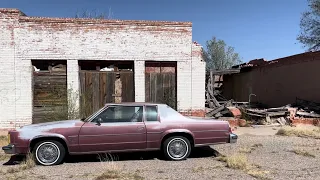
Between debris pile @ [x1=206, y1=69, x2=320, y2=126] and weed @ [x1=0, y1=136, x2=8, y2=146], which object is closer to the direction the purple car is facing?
the weed

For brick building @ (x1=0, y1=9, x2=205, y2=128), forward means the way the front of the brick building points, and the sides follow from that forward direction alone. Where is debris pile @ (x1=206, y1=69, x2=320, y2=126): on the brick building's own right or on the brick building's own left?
on the brick building's own left

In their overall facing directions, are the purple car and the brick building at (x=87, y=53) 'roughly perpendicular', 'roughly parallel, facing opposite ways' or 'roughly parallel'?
roughly perpendicular

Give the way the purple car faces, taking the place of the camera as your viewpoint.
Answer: facing to the left of the viewer

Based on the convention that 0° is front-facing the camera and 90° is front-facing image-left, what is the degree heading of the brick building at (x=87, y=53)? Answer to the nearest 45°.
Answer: approximately 0°

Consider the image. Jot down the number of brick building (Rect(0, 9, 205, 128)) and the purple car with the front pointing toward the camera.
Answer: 1

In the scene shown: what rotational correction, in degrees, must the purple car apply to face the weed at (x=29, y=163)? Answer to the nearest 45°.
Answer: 0° — it already faces it

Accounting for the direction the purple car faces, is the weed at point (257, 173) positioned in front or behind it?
behind
